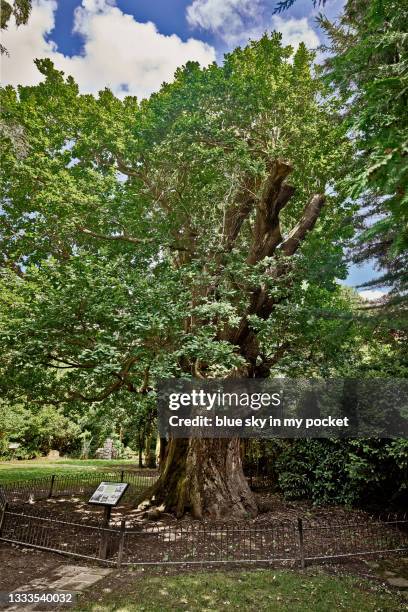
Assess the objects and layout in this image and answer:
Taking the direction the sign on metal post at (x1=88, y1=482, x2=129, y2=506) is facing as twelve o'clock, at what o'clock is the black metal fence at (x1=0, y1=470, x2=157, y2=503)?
The black metal fence is roughly at 4 o'clock from the sign on metal post.

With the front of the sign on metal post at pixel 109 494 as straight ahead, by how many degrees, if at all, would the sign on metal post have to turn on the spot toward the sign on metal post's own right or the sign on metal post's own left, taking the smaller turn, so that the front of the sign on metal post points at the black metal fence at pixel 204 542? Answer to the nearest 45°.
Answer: approximately 135° to the sign on metal post's own left

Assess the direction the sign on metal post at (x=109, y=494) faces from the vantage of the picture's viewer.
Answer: facing the viewer and to the left of the viewer
